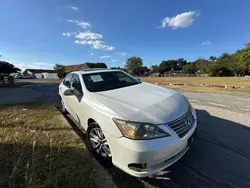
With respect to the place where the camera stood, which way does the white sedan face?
facing the viewer and to the right of the viewer
